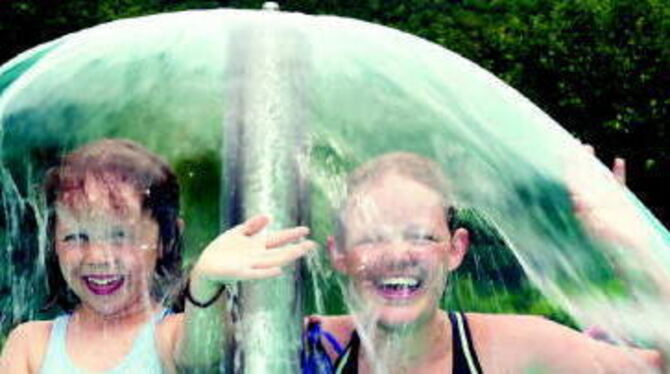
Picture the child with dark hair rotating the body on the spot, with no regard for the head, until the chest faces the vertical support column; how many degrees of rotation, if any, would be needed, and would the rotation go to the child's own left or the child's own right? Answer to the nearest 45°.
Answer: approximately 45° to the child's own left

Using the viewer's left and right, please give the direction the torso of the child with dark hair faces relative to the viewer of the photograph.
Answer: facing the viewer
